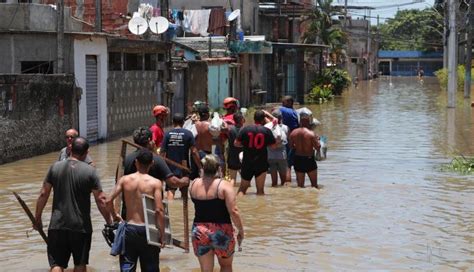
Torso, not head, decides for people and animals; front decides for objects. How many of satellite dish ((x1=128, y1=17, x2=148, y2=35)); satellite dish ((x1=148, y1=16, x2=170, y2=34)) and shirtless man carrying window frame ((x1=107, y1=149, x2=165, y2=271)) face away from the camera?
1

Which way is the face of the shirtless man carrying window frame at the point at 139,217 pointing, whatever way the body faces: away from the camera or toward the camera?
away from the camera

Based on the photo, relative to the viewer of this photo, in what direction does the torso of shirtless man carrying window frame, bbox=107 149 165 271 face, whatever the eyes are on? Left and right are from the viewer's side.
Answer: facing away from the viewer

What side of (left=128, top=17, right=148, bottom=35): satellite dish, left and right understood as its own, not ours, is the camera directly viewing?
front

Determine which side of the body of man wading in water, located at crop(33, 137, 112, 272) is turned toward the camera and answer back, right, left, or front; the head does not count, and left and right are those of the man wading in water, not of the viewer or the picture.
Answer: back

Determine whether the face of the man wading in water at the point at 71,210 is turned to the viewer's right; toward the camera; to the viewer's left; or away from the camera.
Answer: away from the camera

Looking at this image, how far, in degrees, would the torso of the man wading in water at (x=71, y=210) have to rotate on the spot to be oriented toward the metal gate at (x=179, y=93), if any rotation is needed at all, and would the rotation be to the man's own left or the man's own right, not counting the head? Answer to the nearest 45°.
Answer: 0° — they already face it

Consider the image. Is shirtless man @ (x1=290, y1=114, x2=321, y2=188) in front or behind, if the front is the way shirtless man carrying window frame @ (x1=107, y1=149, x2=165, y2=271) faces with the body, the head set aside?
in front

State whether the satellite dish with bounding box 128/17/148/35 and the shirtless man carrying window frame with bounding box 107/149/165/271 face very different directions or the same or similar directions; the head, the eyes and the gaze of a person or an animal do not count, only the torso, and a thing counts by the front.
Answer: very different directions

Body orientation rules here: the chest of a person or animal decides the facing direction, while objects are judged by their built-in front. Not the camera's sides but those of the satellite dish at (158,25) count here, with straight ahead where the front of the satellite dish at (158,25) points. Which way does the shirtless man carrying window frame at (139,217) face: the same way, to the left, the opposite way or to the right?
the opposite way

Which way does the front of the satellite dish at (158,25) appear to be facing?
toward the camera

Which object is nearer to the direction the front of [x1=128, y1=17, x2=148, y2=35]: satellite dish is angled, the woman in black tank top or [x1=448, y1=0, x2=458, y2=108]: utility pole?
the woman in black tank top
